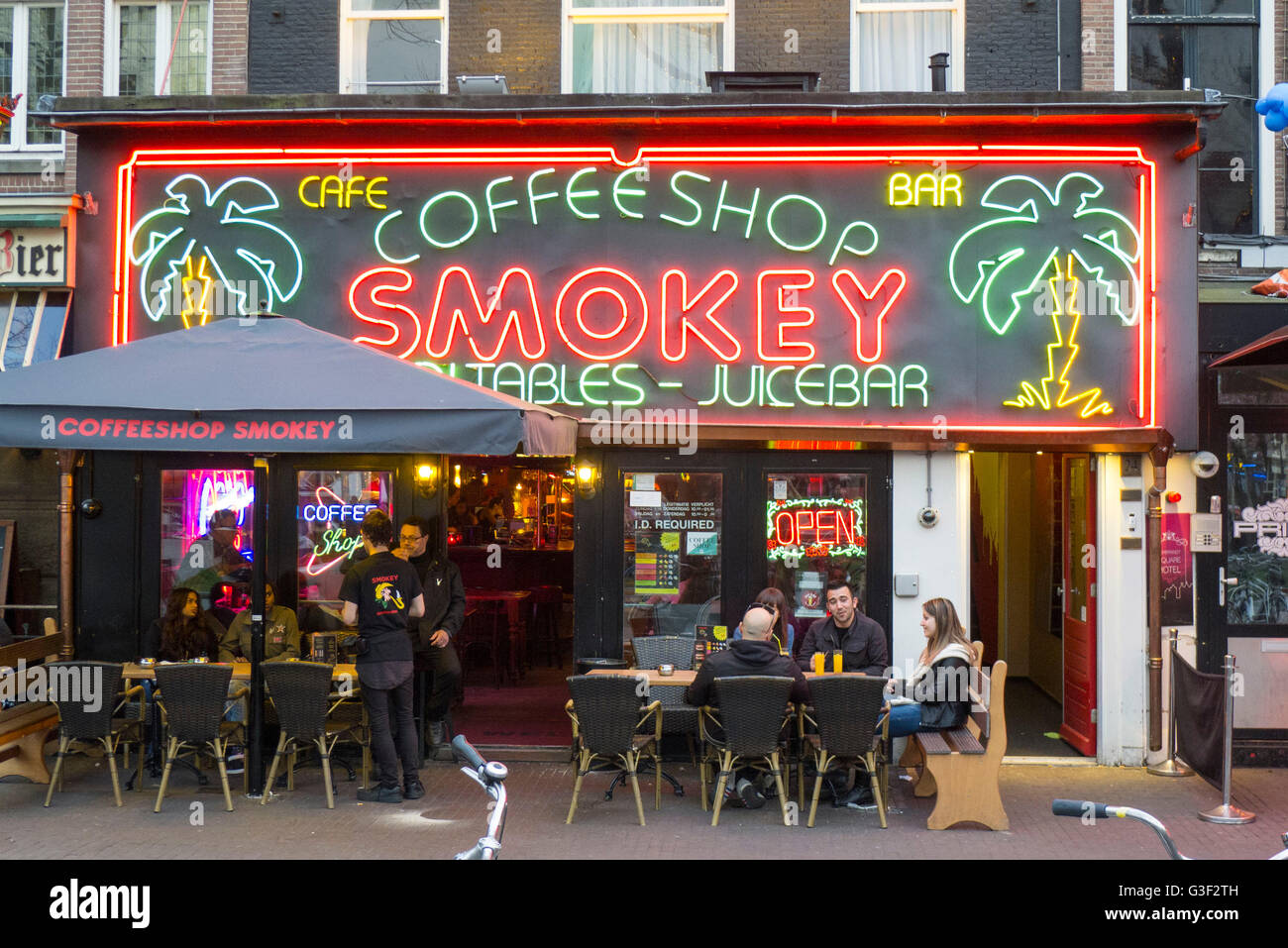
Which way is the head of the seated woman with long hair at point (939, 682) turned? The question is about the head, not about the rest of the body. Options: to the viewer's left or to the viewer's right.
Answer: to the viewer's left

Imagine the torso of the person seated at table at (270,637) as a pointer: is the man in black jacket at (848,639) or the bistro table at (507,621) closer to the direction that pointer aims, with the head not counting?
the man in black jacket

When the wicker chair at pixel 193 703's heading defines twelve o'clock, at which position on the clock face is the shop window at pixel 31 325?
The shop window is roughly at 11 o'clock from the wicker chair.

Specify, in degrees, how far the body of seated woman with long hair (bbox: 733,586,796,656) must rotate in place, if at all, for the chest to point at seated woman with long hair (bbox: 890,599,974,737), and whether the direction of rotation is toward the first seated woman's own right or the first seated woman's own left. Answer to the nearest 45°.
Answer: approximately 90° to the first seated woman's own left

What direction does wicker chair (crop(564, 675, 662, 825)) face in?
away from the camera

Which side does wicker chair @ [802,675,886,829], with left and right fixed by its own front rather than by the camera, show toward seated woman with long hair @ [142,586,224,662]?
left

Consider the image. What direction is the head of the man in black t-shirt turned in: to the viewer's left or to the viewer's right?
to the viewer's right

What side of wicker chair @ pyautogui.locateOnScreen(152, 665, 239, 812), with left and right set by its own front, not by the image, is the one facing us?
back

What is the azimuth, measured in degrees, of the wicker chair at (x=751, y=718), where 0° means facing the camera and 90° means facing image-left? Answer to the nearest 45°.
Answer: approximately 180°

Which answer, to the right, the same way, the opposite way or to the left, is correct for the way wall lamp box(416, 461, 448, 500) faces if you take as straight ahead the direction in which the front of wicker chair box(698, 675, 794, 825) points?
the opposite way

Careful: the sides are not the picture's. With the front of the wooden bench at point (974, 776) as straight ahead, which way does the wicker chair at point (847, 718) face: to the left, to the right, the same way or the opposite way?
to the right

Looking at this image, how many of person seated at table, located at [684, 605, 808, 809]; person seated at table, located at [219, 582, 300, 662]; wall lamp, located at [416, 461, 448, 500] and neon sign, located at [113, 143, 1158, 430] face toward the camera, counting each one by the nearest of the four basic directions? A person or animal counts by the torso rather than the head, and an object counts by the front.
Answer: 3

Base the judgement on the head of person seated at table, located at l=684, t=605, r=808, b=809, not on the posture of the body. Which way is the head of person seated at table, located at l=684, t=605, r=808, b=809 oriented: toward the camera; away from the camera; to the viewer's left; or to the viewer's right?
away from the camera
